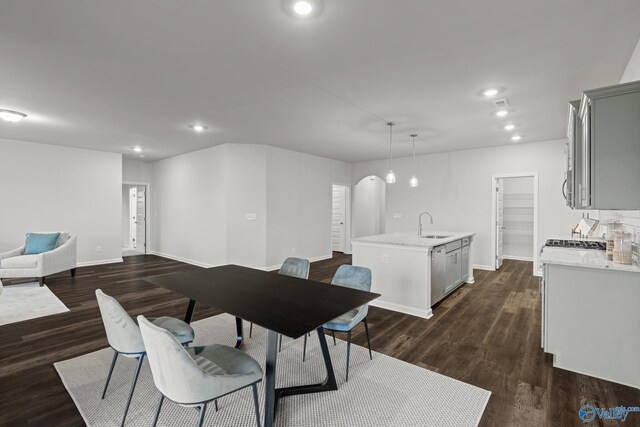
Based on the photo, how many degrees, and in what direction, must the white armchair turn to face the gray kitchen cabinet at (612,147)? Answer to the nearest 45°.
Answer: approximately 90° to its left

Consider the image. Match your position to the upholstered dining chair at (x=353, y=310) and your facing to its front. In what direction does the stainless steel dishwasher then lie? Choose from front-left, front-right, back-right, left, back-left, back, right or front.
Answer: back

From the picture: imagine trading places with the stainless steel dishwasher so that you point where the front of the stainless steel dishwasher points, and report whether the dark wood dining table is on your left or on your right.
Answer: on your right

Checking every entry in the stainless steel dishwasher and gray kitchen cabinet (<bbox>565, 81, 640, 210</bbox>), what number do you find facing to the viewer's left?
1

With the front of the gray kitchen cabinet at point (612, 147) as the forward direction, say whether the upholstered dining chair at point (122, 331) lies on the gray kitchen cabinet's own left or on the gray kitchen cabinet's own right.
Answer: on the gray kitchen cabinet's own left

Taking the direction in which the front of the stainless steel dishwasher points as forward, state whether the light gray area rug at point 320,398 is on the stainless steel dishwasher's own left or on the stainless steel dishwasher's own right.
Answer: on the stainless steel dishwasher's own right

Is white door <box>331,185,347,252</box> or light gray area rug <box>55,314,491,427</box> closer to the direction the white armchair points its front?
the light gray area rug

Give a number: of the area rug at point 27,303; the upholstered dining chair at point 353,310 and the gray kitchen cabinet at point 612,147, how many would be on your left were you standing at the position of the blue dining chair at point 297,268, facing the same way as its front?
2

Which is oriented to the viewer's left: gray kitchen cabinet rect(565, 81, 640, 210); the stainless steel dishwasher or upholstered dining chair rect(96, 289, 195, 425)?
the gray kitchen cabinet

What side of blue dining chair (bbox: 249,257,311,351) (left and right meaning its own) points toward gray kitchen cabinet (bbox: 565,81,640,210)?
left
